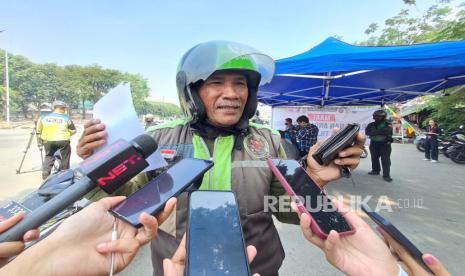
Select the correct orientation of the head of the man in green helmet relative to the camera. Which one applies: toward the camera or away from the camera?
toward the camera

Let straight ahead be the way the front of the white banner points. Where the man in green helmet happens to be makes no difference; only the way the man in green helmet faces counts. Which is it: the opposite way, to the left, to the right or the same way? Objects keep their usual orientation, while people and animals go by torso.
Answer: the same way

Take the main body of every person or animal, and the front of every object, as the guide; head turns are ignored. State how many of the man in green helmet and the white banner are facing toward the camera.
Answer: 2

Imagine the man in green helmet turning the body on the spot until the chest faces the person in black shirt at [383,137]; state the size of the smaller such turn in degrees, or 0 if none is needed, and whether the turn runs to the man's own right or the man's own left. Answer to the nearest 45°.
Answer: approximately 135° to the man's own left

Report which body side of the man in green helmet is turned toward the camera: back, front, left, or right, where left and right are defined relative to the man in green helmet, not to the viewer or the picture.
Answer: front

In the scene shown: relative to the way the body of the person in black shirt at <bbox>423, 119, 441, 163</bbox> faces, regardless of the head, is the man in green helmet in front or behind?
in front

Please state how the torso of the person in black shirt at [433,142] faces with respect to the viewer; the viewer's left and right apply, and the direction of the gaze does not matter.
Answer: facing the viewer and to the left of the viewer

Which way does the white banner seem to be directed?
toward the camera

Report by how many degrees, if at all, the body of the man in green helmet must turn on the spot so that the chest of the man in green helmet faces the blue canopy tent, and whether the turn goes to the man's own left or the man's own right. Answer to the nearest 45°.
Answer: approximately 135° to the man's own left

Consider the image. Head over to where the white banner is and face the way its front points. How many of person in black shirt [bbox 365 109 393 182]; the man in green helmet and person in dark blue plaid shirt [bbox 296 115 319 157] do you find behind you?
0
